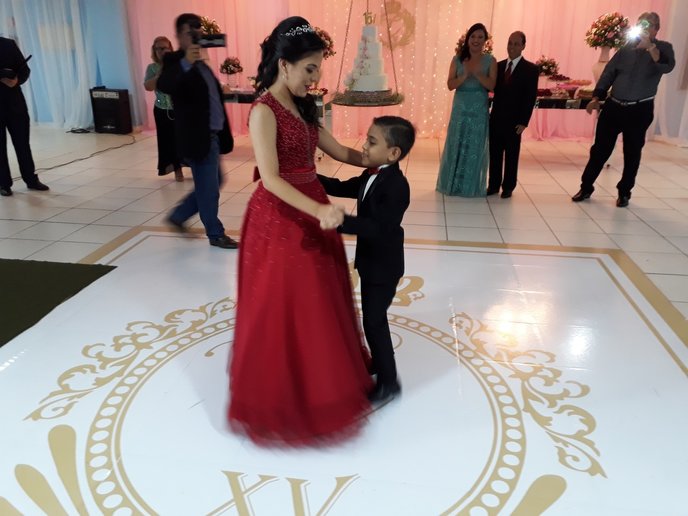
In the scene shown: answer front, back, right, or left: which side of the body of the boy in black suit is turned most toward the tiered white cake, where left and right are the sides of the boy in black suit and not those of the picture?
right

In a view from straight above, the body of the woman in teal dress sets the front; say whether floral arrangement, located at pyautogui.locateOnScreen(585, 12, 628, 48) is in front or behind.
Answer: behind

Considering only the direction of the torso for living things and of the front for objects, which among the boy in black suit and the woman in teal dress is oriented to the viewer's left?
the boy in black suit

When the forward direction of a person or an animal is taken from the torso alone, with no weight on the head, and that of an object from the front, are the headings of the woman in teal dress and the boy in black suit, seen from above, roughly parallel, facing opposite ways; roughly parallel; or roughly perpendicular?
roughly perpendicular

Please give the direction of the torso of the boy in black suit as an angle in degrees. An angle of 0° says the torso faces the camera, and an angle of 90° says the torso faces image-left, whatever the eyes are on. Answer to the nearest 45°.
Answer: approximately 90°

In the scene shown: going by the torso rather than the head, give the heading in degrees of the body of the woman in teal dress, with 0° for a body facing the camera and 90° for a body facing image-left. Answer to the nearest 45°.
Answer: approximately 0°

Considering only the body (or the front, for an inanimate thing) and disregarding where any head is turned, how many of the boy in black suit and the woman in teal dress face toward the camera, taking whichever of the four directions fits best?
1
